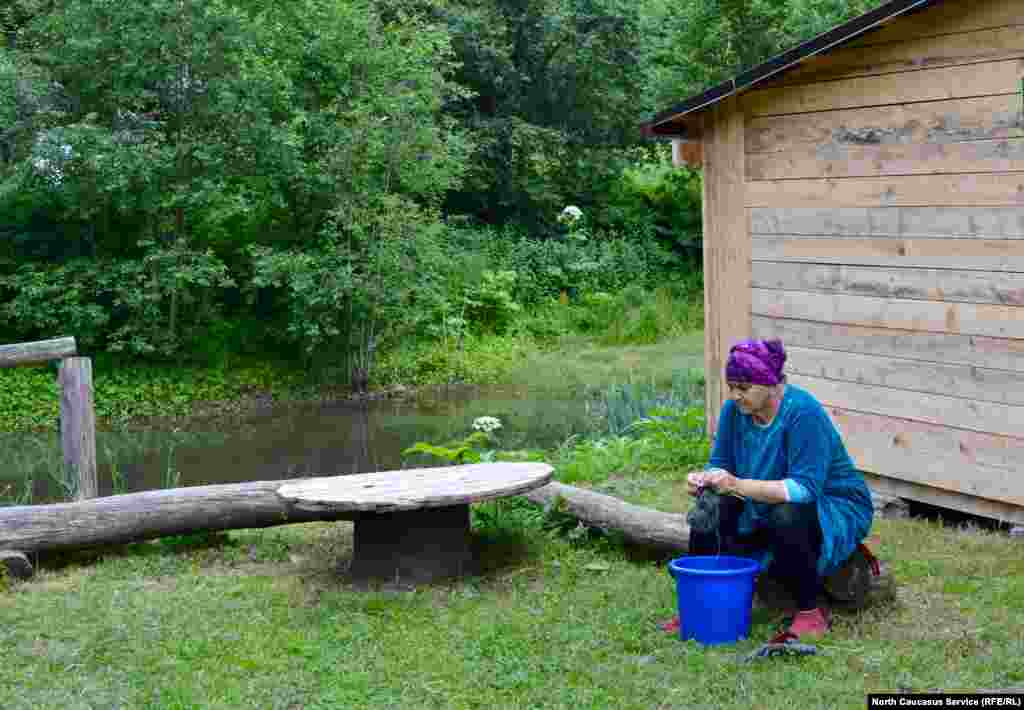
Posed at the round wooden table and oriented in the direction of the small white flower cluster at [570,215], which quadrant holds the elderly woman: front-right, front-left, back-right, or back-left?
back-right

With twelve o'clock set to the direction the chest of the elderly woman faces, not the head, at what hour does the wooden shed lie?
The wooden shed is roughly at 5 o'clock from the elderly woman.

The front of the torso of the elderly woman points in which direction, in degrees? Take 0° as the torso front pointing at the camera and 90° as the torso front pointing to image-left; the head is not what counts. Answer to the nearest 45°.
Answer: approximately 45°

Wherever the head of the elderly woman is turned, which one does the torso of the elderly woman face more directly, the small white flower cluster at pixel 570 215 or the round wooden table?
the round wooden table

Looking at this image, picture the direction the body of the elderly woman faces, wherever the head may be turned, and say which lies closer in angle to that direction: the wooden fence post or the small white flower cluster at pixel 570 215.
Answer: the wooden fence post

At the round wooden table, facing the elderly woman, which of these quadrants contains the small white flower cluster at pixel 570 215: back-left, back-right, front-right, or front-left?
back-left

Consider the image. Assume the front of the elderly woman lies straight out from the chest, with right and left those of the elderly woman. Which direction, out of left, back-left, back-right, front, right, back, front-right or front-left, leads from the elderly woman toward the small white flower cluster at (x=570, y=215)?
back-right
